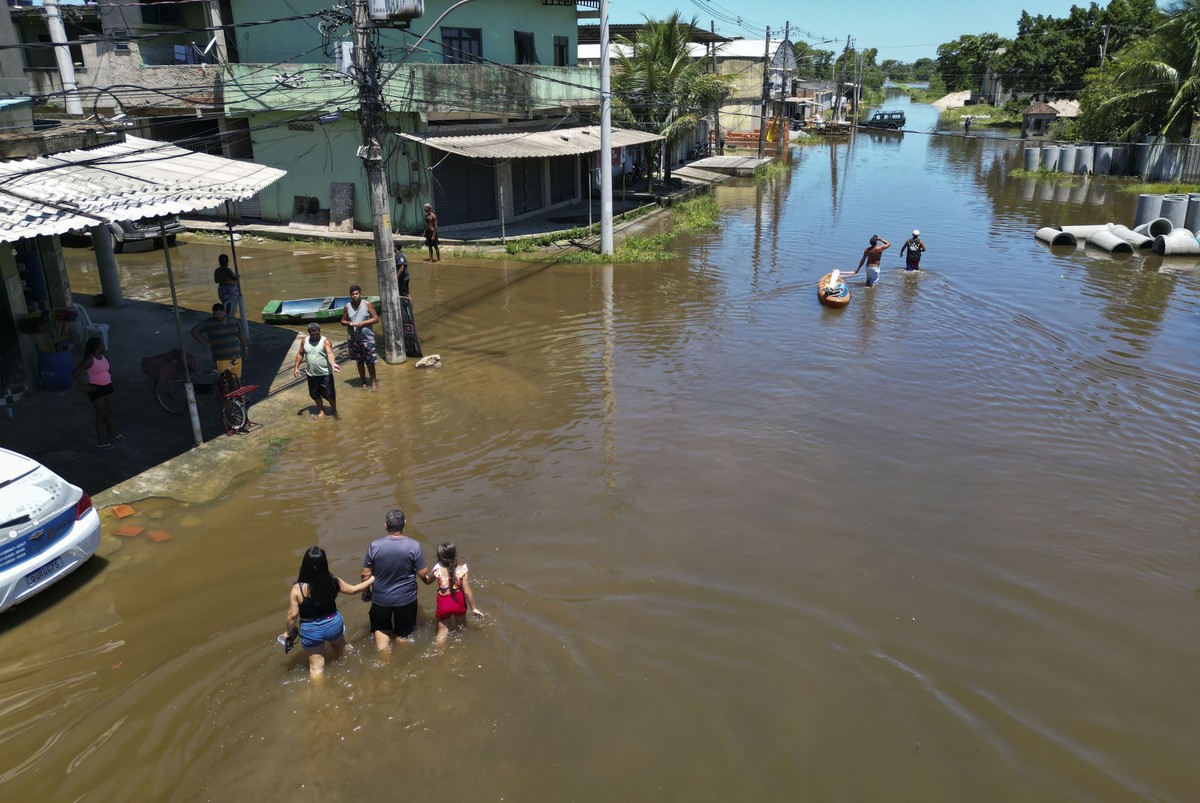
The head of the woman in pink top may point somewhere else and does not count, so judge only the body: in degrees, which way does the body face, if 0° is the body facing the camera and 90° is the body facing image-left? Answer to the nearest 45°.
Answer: approximately 315°

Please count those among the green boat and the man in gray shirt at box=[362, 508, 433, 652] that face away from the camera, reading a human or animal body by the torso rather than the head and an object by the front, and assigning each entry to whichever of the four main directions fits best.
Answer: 1

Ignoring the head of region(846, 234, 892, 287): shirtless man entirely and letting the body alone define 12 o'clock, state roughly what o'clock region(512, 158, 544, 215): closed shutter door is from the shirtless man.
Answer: The closed shutter door is roughly at 10 o'clock from the shirtless man.

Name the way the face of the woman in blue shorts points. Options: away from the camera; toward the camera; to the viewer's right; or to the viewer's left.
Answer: away from the camera

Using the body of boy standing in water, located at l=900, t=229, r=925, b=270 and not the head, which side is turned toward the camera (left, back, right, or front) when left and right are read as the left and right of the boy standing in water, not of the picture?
back

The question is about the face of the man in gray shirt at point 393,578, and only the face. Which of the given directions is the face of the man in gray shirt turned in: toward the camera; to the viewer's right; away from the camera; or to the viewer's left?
away from the camera

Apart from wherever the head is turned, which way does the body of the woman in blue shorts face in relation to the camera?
away from the camera

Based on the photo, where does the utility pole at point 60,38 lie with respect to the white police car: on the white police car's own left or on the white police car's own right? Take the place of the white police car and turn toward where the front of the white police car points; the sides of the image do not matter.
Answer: on the white police car's own right

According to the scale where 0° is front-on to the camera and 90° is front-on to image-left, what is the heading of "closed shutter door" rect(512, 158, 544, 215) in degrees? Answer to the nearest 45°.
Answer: approximately 315°
